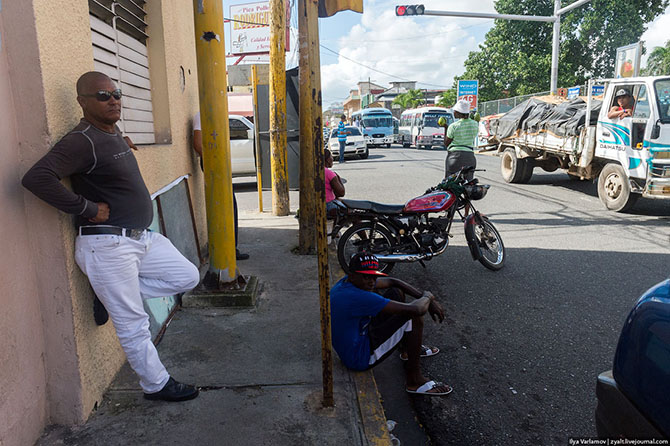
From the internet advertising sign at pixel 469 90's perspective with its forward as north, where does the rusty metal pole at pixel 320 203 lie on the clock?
The rusty metal pole is roughly at 12 o'clock from the internet advertising sign.

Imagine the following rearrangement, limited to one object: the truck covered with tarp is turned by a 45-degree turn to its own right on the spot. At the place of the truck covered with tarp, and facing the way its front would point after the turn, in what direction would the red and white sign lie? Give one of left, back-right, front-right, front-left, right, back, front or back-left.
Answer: back-right

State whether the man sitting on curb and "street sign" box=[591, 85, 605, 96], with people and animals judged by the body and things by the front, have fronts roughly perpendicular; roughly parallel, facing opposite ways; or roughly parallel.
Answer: roughly perpendicular

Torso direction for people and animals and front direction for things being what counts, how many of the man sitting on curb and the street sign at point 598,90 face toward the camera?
1

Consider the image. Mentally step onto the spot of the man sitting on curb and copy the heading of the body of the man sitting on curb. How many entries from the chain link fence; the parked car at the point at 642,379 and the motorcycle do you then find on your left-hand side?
2

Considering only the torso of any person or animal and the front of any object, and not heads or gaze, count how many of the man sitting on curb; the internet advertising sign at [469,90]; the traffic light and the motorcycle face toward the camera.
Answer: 2

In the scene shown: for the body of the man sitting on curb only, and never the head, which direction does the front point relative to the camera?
to the viewer's right

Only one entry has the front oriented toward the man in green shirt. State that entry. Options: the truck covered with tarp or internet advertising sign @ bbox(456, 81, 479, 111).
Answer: the internet advertising sign

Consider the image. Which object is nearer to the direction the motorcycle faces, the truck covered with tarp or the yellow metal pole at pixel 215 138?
the truck covered with tarp

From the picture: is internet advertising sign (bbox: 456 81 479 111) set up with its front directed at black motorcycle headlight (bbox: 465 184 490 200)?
yes

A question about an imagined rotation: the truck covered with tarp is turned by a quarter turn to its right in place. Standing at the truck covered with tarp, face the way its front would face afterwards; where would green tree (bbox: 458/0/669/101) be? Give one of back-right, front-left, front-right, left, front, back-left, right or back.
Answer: back-right

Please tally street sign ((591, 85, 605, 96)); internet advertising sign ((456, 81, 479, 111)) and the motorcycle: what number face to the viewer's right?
1

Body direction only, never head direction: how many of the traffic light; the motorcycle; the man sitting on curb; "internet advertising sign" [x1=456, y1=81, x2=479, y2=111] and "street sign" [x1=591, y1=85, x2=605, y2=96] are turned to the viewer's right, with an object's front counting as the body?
2

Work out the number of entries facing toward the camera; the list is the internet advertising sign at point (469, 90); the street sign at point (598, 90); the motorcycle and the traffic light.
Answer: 3

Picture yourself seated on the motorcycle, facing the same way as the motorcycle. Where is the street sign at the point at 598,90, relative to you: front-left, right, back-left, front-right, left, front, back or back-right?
front-left

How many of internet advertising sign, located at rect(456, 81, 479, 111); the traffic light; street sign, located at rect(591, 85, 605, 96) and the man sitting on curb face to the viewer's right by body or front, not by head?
1

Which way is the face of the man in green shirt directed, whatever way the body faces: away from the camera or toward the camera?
away from the camera

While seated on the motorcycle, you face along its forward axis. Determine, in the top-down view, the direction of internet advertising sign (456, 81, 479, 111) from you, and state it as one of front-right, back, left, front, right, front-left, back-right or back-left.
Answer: left
